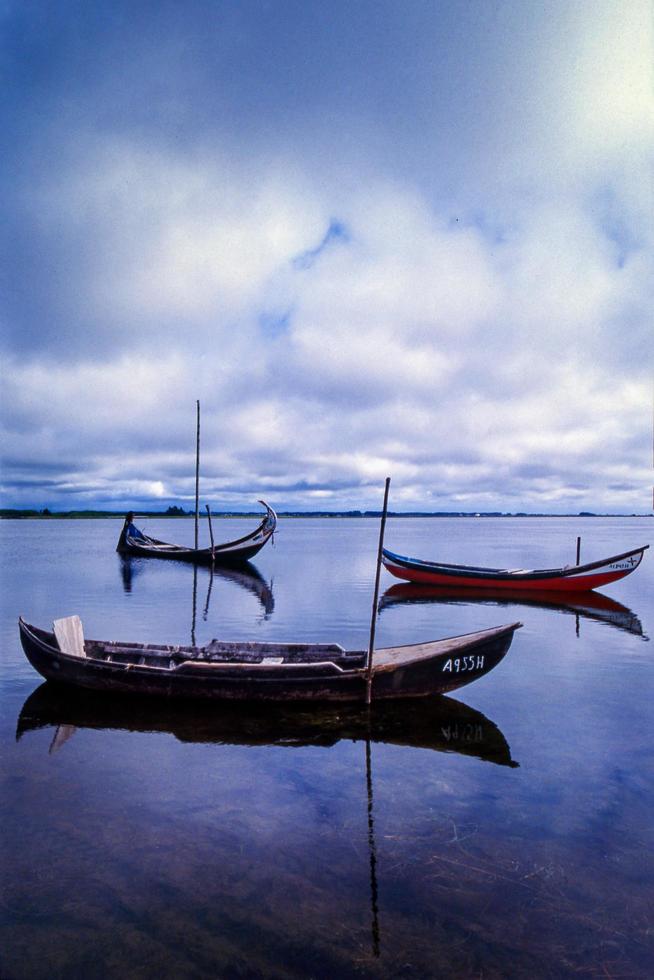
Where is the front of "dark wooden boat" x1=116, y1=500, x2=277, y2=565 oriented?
to the viewer's right

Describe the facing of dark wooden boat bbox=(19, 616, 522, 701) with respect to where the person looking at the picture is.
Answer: facing to the right of the viewer

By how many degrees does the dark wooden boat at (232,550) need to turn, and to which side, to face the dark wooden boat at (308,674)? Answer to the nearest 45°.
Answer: approximately 90° to its right

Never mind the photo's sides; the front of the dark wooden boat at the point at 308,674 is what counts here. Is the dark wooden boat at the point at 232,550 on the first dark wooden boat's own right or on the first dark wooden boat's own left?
on the first dark wooden boat's own left

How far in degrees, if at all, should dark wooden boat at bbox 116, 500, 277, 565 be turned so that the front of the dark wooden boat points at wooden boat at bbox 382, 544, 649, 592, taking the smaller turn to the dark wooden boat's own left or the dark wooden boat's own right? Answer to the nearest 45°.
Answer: approximately 45° to the dark wooden boat's own right

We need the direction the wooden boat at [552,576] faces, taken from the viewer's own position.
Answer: facing to the right of the viewer

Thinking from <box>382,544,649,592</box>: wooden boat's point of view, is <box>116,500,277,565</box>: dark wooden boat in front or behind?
behind
